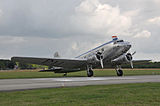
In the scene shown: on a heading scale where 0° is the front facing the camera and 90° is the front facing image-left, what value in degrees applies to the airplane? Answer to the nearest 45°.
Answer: approximately 315°
